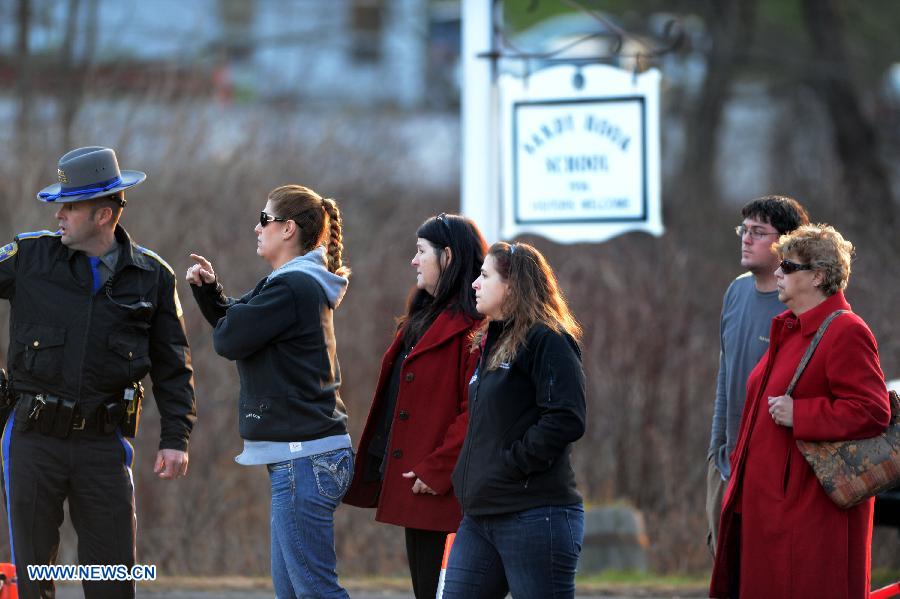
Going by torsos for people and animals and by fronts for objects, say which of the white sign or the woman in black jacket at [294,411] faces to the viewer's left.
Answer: the woman in black jacket

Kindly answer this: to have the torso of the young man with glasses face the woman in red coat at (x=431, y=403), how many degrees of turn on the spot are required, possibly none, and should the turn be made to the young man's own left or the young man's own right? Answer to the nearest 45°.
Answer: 0° — they already face them

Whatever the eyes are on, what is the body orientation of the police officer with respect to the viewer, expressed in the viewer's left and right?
facing the viewer

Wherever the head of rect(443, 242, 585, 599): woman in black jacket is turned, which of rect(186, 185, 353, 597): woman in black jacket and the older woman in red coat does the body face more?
the woman in black jacket

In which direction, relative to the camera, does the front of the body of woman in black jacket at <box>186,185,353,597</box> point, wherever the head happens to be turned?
to the viewer's left

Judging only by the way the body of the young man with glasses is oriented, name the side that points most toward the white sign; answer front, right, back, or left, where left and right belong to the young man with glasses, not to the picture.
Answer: right

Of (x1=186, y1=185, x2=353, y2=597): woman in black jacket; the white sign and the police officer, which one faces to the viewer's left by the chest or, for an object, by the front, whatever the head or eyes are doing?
the woman in black jacket

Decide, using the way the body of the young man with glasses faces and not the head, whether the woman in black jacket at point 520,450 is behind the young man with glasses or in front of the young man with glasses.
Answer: in front

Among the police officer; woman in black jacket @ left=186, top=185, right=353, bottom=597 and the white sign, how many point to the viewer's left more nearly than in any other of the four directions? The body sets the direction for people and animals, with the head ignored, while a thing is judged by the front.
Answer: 1

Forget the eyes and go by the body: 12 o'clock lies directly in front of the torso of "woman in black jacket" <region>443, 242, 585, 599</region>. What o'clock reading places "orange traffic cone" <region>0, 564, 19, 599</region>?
The orange traffic cone is roughly at 12 o'clock from the woman in black jacket.

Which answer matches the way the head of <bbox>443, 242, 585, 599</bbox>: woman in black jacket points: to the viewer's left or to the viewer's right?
to the viewer's left

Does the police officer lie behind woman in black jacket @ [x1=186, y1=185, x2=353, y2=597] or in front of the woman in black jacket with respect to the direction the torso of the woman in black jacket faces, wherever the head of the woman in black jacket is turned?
in front

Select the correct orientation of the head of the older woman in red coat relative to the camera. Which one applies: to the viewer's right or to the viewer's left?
to the viewer's left

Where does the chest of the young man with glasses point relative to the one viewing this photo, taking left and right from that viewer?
facing the viewer and to the left of the viewer

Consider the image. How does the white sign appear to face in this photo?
toward the camera

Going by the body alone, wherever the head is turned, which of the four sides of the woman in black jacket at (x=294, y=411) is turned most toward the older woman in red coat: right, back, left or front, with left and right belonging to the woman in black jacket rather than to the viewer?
back

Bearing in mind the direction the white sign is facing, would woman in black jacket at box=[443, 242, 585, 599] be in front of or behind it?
in front

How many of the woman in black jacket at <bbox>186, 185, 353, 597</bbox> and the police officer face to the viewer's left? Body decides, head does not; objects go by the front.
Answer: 1
